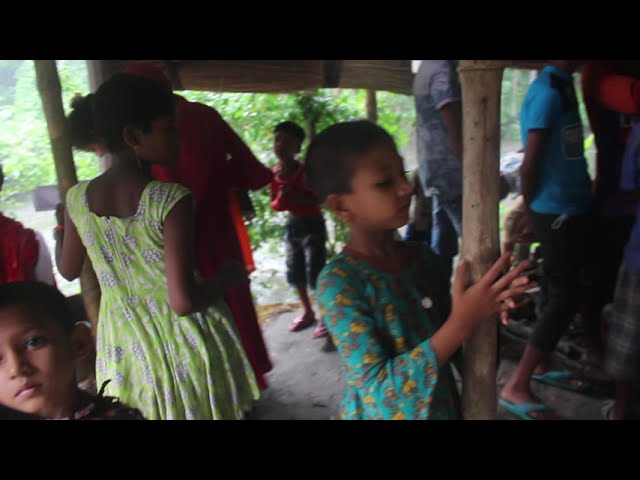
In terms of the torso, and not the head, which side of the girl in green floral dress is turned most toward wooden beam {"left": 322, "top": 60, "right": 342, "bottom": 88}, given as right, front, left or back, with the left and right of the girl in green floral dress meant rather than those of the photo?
front

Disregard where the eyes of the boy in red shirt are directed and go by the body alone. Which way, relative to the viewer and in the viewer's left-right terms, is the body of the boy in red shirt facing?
facing the viewer and to the left of the viewer

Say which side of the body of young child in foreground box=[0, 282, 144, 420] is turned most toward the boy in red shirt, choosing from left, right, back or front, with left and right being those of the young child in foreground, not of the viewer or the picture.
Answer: back

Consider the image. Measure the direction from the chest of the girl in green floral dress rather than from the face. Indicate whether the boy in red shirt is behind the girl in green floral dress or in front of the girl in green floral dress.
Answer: in front

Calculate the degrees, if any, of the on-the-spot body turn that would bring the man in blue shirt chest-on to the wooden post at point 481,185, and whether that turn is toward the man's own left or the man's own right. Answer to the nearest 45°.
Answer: approximately 45° to the man's own right

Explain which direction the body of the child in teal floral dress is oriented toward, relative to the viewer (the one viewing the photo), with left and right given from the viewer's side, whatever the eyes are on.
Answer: facing the viewer and to the right of the viewer

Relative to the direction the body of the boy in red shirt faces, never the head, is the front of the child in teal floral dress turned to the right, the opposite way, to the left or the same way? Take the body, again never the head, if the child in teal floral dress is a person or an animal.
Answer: to the left

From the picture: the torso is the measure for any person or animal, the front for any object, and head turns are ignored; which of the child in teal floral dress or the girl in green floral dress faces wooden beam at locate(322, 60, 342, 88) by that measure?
the girl in green floral dress

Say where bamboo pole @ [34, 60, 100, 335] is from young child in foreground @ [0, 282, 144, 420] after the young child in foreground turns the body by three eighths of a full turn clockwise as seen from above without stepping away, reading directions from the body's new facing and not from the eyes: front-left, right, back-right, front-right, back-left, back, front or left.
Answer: front

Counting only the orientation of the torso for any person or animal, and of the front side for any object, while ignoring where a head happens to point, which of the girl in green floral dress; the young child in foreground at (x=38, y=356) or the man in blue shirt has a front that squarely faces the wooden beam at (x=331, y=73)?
the girl in green floral dress

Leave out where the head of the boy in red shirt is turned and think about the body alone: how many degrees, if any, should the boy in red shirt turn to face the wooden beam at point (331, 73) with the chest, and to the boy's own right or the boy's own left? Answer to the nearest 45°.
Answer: approximately 45° to the boy's own left

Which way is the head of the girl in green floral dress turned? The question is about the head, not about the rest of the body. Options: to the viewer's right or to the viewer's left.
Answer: to the viewer's right

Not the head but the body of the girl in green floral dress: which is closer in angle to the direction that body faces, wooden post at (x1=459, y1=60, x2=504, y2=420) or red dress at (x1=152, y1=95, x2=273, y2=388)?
the red dress

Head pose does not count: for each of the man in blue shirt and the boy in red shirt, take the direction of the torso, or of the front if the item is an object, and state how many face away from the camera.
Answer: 0
